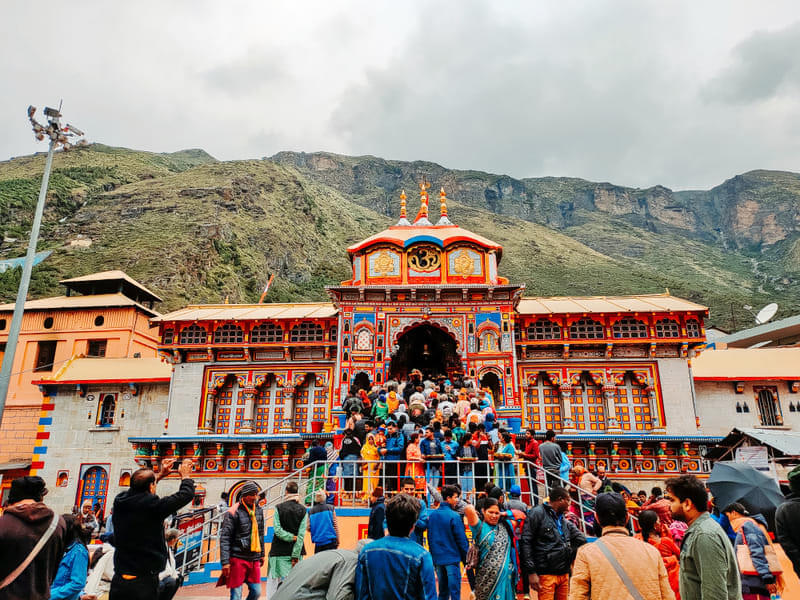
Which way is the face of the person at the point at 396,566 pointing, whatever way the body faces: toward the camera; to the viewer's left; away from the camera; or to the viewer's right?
away from the camera

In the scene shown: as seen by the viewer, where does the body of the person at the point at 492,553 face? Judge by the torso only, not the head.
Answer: toward the camera

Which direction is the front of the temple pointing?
toward the camera

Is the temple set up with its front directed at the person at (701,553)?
yes

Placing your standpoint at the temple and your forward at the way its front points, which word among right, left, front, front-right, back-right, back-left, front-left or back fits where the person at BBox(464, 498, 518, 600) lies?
front

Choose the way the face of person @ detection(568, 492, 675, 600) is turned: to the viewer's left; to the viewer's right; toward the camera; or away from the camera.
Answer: away from the camera

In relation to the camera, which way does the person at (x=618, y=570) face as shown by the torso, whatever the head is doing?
away from the camera

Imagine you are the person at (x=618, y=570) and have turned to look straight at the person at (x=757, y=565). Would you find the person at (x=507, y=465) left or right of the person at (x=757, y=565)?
left

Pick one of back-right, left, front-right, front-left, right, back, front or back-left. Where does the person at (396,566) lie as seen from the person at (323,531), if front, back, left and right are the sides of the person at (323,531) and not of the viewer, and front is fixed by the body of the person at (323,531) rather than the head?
back

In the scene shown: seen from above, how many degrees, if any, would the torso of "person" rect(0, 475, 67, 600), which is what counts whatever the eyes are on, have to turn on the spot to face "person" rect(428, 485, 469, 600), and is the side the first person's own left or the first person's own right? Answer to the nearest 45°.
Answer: approximately 90° to the first person's own right

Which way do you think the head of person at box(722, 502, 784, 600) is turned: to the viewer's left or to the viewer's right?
to the viewer's left

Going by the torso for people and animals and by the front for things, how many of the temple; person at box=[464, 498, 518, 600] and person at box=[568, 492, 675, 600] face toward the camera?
2

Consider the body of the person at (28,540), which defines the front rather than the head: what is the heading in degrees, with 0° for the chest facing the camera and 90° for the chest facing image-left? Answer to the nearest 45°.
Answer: approximately 180°

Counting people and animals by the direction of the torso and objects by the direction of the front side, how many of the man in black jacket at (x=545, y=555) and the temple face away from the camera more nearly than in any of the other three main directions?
0
